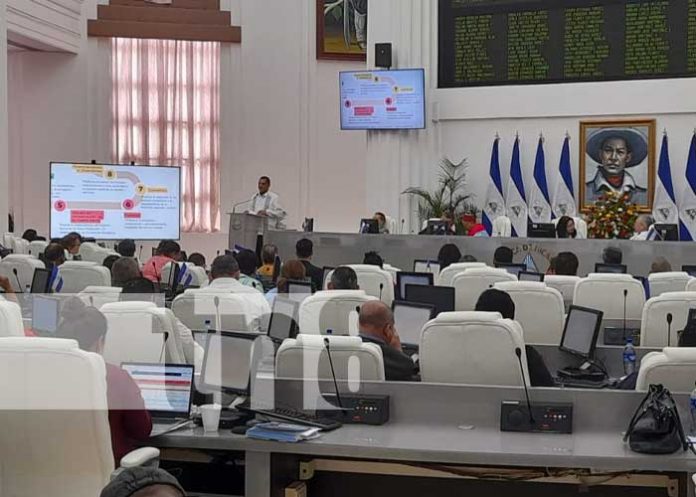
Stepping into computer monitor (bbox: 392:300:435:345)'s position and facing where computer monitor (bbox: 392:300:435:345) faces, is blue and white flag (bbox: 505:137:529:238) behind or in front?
behind

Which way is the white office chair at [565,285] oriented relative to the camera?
away from the camera

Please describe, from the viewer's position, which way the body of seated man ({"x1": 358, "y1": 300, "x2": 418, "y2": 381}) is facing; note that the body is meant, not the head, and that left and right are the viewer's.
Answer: facing away from the viewer and to the right of the viewer

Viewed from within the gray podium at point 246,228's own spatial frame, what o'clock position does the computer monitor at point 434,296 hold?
The computer monitor is roughly at 10 o'clock from the gray podium.

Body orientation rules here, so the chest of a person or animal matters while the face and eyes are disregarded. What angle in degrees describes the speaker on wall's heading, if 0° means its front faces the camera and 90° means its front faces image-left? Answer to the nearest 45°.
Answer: approximately 0°

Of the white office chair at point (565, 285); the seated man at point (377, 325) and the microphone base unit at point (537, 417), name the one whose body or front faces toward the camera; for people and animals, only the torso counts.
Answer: the microphone base unit

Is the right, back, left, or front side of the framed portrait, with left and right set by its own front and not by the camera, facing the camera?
front

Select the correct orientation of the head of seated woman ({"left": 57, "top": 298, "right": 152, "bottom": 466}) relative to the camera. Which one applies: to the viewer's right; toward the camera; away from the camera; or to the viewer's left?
away from the camera

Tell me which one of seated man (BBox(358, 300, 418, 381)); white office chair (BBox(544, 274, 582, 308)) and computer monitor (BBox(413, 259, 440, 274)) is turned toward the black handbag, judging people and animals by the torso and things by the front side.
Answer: the computer monitor

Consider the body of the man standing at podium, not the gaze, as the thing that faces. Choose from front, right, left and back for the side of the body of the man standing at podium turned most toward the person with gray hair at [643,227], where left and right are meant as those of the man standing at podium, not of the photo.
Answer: left

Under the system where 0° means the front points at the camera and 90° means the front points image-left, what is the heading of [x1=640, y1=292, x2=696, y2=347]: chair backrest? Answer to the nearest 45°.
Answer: approximately 180°

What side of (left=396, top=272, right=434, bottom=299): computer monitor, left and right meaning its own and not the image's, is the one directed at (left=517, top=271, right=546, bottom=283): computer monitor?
left
